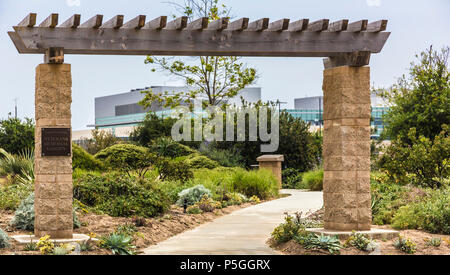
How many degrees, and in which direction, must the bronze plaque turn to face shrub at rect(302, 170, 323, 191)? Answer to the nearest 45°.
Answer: approximately 135° to its left

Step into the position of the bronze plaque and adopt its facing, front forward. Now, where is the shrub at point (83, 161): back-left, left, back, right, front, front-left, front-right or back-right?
back

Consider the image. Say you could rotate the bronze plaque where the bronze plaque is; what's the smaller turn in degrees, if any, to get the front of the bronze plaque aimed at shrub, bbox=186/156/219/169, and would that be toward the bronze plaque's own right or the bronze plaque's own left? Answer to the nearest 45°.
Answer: approximately 135° to the bronze plaque's own left

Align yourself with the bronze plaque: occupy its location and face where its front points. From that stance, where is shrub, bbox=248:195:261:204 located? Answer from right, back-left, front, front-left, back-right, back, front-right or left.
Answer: back-left

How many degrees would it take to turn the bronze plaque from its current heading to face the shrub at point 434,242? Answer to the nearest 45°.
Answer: approximately 90° to its left

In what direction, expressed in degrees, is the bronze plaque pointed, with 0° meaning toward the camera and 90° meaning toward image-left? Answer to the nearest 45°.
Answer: approximately 0°

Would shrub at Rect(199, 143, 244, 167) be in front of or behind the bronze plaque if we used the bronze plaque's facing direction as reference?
behind

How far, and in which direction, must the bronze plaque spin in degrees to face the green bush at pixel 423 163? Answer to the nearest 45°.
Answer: approximately 90° to its left

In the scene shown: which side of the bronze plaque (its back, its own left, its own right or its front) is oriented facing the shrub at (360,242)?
left

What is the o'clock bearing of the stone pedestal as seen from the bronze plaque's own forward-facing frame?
The stone pedestal is roughly at 7 o'clock from the bronze plaque.
